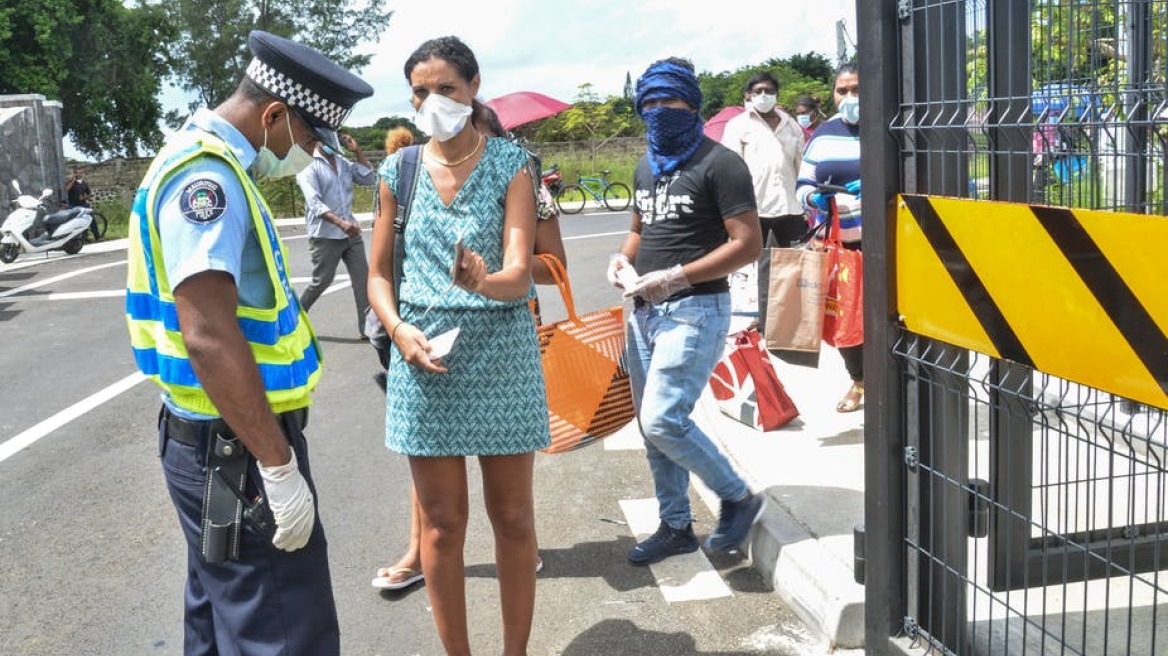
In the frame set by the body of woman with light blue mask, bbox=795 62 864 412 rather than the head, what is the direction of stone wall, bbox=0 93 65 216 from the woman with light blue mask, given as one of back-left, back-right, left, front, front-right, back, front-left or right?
back-right

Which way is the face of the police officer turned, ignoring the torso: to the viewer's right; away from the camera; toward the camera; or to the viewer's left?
to the viewer's right

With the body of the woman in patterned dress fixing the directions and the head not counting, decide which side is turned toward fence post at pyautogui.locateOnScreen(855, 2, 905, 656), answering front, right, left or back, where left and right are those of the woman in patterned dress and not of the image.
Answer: left

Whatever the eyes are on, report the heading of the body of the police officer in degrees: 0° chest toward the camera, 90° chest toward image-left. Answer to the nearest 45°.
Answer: approximately 270°

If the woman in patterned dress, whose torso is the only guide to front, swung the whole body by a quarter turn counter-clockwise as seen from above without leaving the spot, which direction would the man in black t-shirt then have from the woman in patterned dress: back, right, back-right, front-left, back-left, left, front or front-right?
front-left

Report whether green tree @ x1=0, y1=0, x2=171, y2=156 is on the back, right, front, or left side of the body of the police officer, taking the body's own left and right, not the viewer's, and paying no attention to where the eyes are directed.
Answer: left
